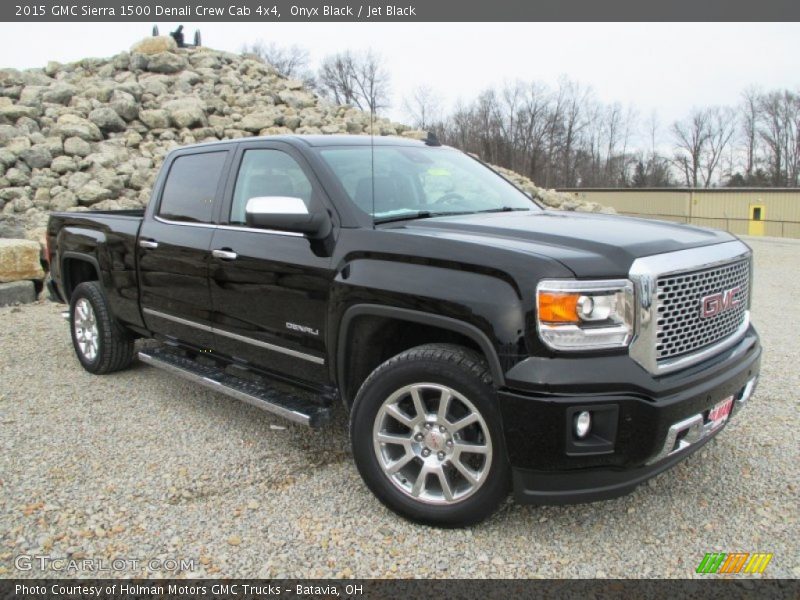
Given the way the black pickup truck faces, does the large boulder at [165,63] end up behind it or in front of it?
behind

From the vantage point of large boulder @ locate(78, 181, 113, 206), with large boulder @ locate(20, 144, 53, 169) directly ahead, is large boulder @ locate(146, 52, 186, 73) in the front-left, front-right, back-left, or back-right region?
front-right

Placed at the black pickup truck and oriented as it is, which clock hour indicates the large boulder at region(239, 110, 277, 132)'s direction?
The large boulder is roughly at 7 o'clock from the black pickup truck.

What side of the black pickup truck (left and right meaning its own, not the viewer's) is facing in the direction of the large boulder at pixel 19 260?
back

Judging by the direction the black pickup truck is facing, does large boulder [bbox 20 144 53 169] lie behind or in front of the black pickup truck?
behind

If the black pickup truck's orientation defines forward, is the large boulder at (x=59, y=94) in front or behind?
behind

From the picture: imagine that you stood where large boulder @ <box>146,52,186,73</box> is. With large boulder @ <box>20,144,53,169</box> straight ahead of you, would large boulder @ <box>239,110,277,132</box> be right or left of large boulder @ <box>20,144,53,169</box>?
left

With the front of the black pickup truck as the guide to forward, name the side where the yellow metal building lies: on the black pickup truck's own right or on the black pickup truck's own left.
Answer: on the black pickup truck's own left

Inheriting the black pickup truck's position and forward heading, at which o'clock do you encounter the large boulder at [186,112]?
The large boulder is roughly at 7 o'clock from the black pickup truck.

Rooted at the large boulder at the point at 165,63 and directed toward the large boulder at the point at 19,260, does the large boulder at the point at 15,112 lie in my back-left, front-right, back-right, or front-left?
front-right

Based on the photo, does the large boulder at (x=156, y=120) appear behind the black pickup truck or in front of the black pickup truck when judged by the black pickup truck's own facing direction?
behind
